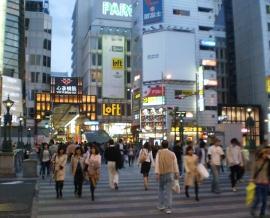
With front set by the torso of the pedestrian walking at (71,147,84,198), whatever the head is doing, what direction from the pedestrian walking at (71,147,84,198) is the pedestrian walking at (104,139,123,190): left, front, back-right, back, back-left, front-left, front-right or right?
back-left

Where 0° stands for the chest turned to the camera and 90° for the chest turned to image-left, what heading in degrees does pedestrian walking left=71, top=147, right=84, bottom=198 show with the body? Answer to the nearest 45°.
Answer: approximately 0°

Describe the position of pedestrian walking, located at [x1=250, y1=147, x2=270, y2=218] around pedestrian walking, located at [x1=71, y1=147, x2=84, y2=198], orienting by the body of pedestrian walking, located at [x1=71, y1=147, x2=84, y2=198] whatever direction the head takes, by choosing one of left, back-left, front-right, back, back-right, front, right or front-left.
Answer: front-left

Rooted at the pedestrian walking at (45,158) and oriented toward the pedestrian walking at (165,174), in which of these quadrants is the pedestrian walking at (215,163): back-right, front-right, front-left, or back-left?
front-left

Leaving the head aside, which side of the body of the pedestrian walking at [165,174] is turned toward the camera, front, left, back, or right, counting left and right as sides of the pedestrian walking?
back
